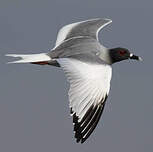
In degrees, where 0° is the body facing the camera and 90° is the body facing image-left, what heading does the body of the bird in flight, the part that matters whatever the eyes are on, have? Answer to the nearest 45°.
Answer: approximately 270°
